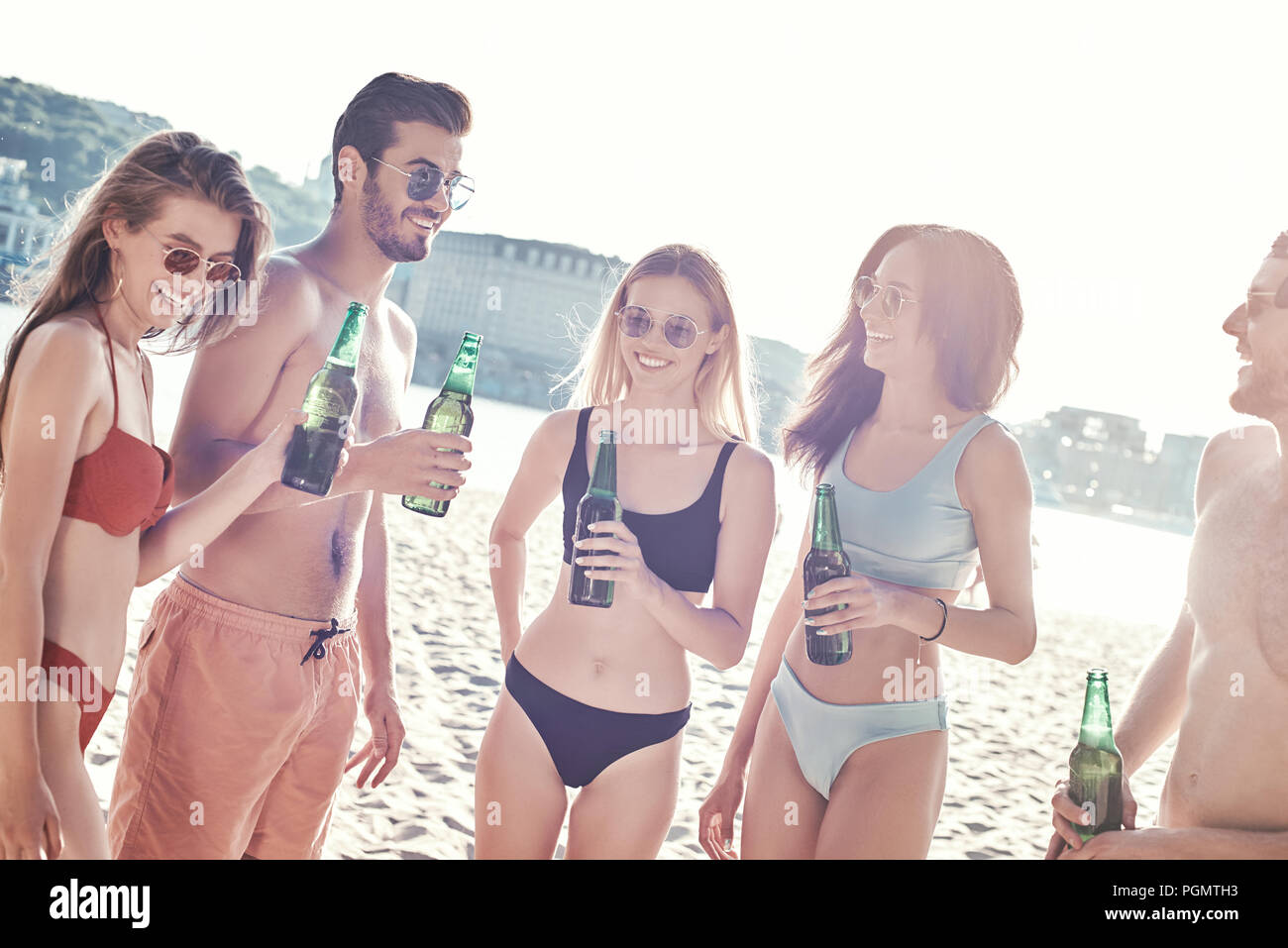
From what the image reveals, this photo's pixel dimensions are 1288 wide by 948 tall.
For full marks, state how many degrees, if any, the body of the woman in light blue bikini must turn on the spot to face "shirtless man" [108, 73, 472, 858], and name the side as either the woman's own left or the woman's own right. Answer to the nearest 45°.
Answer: approximately 45° to the woman's own right

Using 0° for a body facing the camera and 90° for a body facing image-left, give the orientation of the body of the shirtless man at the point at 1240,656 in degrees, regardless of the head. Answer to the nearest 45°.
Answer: approximately 45°
